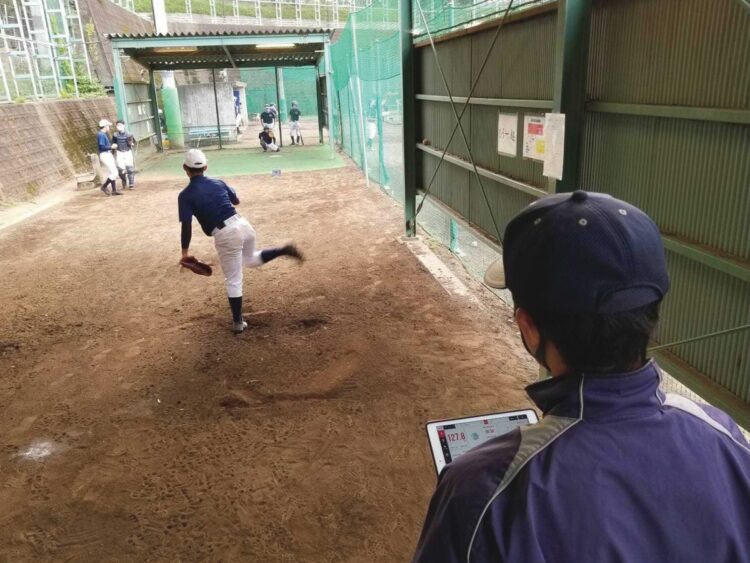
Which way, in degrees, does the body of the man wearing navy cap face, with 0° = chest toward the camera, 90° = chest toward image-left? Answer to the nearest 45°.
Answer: approximately 135°

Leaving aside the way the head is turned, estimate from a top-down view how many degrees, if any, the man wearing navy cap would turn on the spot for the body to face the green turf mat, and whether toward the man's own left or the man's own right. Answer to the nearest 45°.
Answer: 0° — they already face it

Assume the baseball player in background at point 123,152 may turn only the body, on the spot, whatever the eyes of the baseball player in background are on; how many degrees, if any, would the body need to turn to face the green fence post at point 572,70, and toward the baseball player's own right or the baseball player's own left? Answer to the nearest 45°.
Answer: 0° — they already face it

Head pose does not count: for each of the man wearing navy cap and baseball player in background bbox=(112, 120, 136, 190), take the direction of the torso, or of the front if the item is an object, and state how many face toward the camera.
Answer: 1

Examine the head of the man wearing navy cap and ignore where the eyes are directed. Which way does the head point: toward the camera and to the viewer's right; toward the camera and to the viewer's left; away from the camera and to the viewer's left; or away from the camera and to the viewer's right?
away from the camera and to the viewer's left

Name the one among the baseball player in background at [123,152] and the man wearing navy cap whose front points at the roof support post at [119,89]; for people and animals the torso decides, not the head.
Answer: the man wearing navy cap

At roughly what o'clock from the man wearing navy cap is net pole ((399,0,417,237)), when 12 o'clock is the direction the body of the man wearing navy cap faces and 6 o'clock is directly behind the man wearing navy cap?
The net pole is roughly at 1 o'clock from the man wearing navy cap.

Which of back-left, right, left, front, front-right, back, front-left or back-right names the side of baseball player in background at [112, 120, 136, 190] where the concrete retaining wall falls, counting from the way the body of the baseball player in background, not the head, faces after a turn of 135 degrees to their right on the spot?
front

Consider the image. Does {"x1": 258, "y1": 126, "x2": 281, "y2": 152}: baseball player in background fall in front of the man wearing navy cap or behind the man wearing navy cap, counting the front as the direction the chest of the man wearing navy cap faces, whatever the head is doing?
in front

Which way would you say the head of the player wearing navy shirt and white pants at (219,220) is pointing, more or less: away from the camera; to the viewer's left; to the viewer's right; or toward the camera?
away from the camera

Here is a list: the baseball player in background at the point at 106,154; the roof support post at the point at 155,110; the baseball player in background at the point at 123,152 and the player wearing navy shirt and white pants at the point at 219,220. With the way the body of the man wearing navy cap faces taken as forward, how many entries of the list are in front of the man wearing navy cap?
4

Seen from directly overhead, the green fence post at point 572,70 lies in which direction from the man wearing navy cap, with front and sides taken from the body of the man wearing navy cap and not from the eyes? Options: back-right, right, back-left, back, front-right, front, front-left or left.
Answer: front-right

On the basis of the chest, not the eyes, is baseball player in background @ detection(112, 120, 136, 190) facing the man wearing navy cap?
yes

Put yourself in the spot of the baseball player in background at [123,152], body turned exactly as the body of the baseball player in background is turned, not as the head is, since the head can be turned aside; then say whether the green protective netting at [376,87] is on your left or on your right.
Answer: on your left

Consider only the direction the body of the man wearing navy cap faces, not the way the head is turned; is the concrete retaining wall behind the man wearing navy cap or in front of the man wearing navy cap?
in front

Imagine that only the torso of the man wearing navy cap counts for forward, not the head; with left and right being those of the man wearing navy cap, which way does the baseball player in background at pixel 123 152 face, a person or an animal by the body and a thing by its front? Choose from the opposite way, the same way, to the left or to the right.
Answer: the opposite way

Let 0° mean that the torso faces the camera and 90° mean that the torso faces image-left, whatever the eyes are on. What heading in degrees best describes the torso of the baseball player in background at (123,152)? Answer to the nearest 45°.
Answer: approximately 0°
